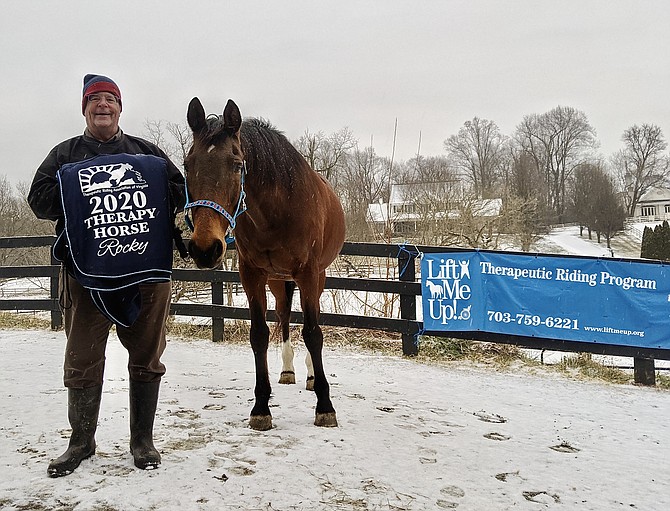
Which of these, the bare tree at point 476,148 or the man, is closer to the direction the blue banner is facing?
the man

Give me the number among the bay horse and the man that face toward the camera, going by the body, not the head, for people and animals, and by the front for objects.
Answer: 2

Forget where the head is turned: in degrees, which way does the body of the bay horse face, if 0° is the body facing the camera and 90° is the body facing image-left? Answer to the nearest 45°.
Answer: approximately 0°

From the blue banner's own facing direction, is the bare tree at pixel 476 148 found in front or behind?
behind

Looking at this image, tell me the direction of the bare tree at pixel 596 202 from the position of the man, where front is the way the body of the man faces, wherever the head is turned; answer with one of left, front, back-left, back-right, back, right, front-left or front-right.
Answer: back-left

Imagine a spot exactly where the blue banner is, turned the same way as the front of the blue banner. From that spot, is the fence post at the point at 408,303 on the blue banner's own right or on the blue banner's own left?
on the blue banner's own right

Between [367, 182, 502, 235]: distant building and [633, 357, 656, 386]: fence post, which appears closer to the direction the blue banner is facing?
the fence post

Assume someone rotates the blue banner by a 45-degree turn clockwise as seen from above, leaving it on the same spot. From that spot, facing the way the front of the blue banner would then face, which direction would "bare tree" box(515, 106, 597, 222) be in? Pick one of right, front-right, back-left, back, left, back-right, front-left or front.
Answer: back-right

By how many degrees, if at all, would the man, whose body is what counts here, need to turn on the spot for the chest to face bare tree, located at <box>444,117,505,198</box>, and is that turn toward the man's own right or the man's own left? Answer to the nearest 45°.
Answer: approximately 135° to the man's own left

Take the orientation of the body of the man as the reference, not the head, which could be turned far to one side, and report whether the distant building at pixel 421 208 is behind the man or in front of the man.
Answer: behind
